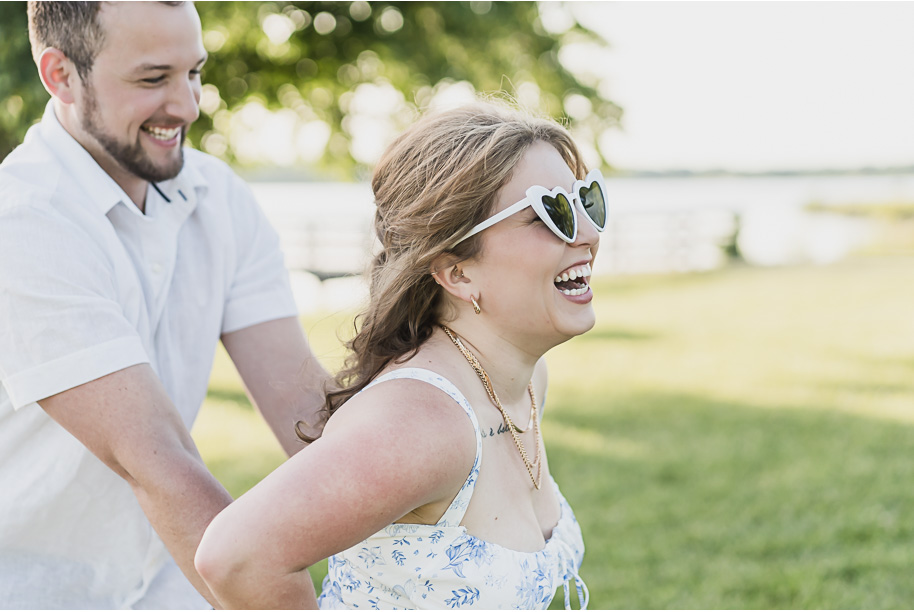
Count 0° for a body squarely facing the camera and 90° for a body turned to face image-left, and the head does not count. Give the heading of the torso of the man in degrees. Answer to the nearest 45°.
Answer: approximately 315°

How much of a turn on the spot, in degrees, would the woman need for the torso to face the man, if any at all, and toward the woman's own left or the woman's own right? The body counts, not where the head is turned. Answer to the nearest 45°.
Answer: approximately 180°

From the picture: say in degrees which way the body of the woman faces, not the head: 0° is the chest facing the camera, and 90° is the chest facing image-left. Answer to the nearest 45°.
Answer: approximately 315°

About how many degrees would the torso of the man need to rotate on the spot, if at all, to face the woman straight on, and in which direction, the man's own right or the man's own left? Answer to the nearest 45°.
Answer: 0° — they already face them
